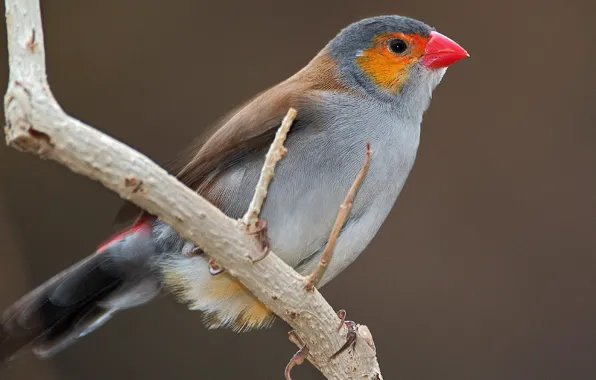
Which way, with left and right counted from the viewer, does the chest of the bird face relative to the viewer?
facing to the right of the viewer
